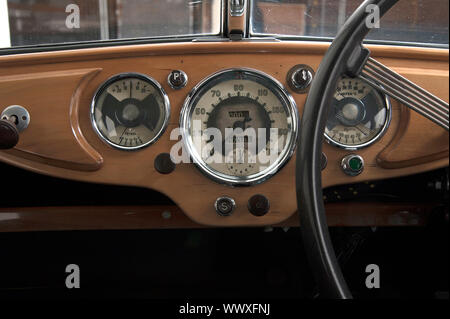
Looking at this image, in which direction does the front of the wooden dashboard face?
toward the camera
